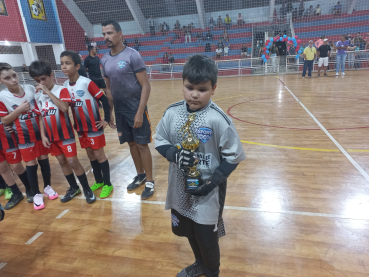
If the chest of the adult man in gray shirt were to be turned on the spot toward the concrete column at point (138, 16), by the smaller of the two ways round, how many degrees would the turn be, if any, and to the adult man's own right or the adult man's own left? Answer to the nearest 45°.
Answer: approximately 135° to the adult man's own right

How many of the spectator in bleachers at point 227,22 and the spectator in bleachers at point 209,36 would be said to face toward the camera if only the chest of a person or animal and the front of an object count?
2

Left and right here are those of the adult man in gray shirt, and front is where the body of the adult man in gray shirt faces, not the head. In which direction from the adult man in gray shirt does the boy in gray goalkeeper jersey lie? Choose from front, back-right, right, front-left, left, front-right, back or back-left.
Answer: front-left

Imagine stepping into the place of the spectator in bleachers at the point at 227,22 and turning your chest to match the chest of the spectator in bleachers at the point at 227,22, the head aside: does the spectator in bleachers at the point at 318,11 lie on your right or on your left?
on your left

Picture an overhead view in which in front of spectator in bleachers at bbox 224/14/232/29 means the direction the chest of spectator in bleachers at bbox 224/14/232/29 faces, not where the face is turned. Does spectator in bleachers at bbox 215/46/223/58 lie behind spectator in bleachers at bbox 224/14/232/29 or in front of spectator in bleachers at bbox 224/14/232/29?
in front

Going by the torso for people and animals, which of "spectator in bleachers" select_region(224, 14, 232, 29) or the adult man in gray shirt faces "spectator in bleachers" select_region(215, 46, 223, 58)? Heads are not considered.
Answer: "spectator in bleachers" select_region(224, 14, 232, 29)

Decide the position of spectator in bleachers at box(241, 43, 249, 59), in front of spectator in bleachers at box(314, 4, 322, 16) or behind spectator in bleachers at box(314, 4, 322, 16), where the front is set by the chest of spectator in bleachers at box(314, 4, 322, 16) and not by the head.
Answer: in front

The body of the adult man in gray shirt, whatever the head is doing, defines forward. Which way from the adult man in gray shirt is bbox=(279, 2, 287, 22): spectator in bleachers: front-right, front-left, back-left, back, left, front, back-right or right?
back

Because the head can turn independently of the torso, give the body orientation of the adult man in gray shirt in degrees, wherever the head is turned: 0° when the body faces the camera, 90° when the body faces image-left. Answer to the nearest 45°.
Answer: approximately 45°

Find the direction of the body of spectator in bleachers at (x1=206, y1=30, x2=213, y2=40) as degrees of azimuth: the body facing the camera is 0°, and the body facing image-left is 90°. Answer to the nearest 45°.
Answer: approximately 0°

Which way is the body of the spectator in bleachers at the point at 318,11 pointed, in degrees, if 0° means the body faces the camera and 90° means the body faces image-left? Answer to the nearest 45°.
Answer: approximately 0°

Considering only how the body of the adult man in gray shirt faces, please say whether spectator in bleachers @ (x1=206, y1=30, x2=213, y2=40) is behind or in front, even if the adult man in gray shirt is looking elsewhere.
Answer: behind
